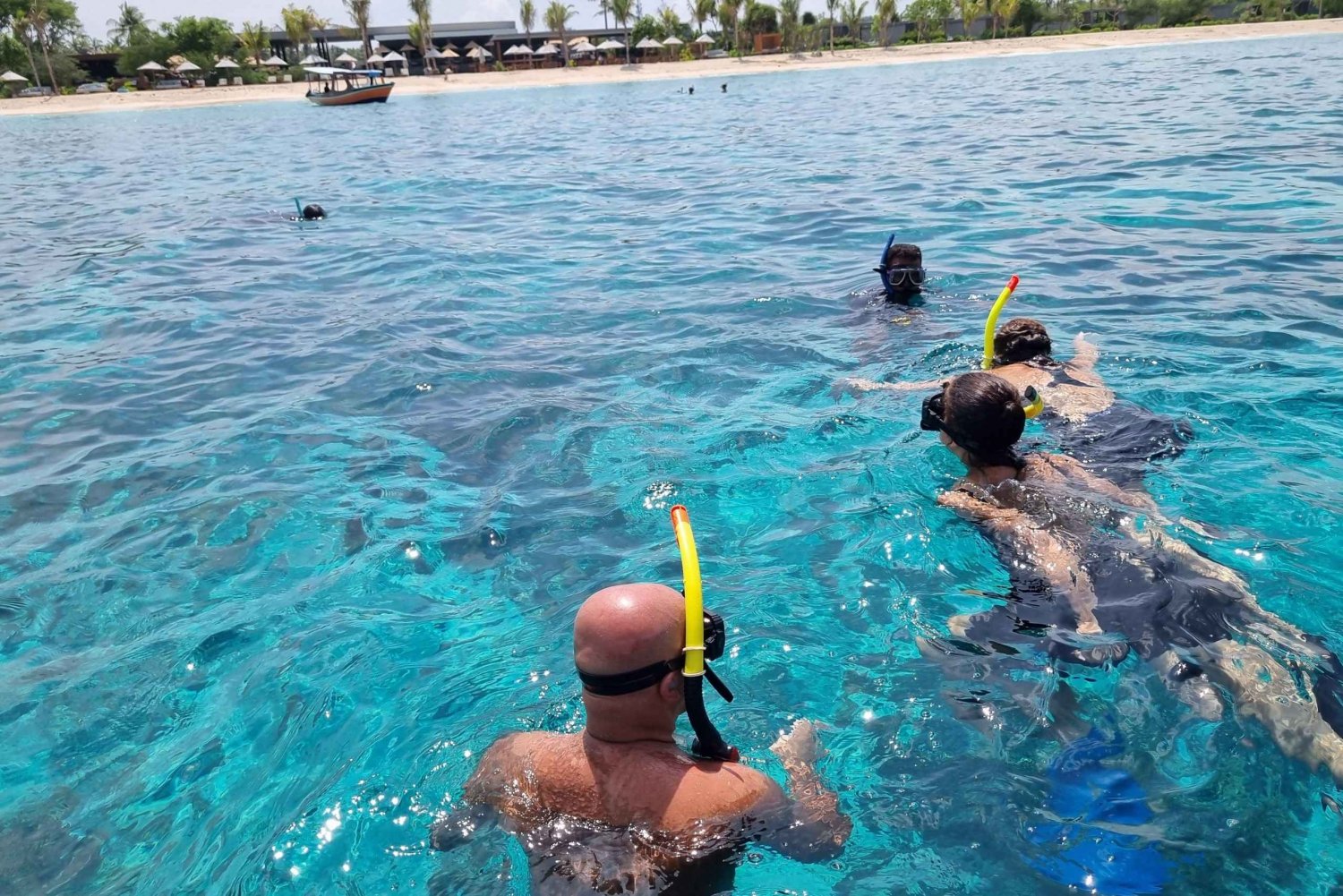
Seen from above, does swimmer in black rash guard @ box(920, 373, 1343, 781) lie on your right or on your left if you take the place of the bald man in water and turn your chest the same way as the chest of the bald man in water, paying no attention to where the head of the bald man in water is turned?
on your right

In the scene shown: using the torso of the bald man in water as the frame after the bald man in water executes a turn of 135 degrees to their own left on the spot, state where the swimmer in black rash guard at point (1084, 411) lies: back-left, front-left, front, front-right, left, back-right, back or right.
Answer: back

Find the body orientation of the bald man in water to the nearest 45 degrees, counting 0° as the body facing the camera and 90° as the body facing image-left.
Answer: approximately 180°
